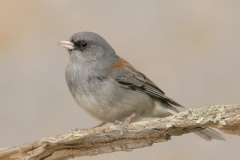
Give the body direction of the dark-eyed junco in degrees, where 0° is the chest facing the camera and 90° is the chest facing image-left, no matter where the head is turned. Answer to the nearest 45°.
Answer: approximately 90°
